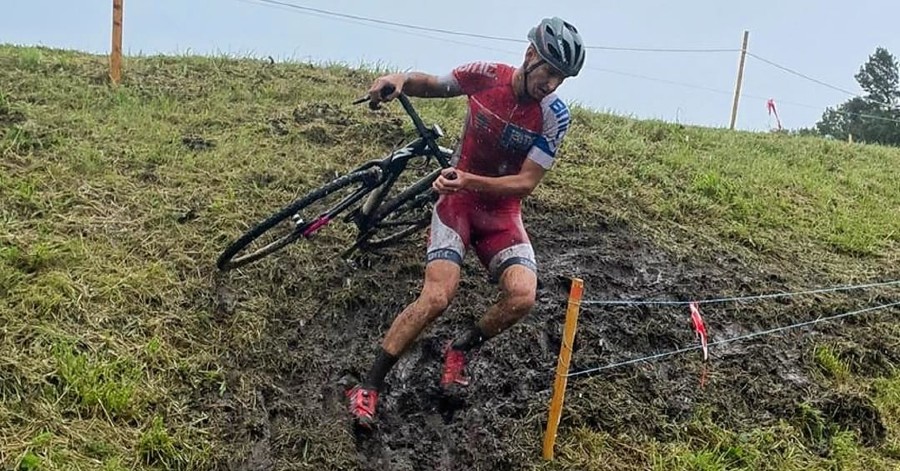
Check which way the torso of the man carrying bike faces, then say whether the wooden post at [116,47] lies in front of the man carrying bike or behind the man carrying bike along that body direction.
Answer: behind

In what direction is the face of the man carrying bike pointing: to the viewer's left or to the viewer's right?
to the viewer's right

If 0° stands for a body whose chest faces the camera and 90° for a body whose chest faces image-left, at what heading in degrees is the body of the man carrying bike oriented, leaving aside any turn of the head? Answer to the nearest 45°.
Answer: approximately 0°

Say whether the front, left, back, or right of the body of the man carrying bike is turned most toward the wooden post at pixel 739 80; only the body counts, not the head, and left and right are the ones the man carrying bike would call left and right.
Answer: back
